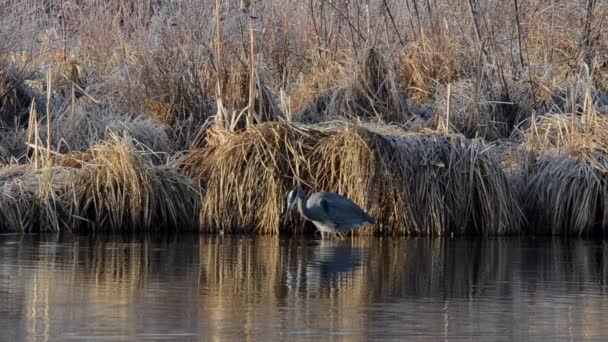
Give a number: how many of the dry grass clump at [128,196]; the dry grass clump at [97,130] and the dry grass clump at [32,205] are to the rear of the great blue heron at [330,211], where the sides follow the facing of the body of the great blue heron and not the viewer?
0

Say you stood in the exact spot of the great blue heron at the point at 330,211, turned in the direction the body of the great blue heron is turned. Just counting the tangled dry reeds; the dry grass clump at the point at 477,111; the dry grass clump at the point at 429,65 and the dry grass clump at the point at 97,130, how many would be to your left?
0

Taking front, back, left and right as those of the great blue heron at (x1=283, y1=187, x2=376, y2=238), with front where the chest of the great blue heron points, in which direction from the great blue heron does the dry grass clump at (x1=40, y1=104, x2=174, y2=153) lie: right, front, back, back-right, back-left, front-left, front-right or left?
front-right

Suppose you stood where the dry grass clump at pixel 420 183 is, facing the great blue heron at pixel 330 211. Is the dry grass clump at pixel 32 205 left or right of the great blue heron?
right

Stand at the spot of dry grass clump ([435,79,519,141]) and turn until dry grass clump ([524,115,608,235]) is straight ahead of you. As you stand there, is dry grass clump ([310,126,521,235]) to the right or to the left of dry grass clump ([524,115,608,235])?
right

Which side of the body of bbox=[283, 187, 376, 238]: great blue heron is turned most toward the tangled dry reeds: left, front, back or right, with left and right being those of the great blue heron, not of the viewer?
right

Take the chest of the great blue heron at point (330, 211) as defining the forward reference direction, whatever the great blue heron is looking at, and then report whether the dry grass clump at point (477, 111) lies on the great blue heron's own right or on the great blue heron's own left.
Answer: on the great blue heron's own right

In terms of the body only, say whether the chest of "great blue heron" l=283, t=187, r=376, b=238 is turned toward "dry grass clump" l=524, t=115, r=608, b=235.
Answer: no

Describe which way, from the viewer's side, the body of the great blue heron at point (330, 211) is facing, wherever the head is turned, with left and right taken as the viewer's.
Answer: facing to the left of the viewer

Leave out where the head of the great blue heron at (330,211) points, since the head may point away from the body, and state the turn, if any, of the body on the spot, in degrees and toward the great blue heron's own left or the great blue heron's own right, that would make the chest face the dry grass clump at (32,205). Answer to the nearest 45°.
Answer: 0° — it already faces it

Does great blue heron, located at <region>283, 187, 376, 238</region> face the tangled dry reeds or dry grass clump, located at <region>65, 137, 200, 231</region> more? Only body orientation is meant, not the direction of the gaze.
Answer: the dry grass clump
